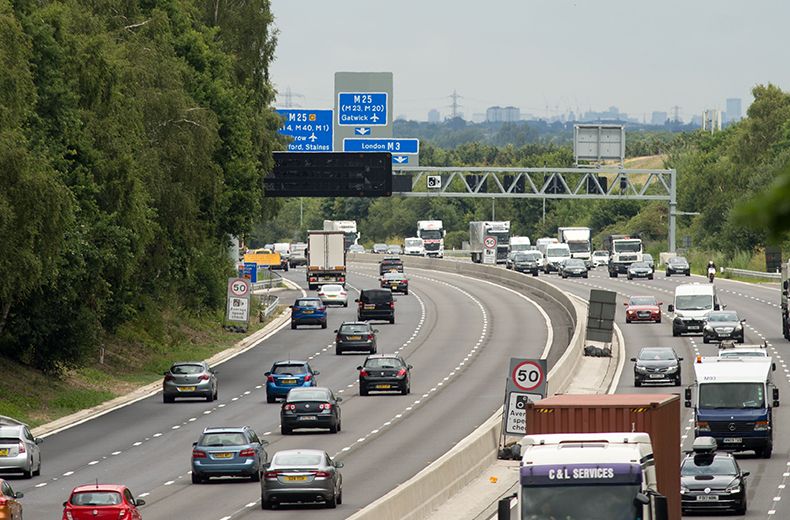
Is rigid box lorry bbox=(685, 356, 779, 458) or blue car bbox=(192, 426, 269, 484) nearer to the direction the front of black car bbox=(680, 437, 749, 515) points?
the blue car

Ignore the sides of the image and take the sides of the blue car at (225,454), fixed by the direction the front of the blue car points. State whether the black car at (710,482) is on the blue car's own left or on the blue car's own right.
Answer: on the blue car's own right

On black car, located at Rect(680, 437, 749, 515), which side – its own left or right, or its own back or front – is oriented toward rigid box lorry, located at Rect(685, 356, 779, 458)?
back

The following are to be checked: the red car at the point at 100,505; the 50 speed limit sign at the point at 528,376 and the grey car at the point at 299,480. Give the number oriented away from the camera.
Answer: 2

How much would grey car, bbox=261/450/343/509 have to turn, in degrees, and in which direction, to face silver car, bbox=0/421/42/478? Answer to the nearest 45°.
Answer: approximately 45° to its left

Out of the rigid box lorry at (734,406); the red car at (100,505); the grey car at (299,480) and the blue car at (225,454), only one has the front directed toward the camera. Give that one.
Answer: the rigid box lorry

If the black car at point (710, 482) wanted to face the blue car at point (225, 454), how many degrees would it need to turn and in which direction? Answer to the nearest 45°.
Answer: approximately 90° to its right

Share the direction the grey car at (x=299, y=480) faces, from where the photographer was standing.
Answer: facing away from the viewer

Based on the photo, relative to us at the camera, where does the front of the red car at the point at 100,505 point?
facing away from the viewer

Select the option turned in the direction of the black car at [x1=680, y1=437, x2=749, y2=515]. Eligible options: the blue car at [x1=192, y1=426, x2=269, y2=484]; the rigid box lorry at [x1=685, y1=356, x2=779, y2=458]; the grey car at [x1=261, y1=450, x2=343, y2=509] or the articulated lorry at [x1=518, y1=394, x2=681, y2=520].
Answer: the rigid box lorry at [x1=685, y1=356, x2=779, y2=458]

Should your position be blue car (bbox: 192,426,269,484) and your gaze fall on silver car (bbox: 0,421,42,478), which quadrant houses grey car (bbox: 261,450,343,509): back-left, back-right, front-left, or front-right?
back-left
